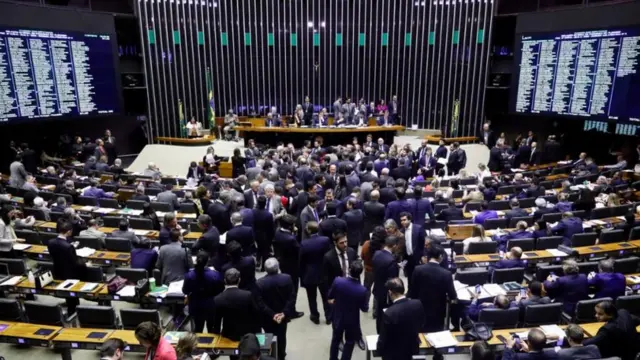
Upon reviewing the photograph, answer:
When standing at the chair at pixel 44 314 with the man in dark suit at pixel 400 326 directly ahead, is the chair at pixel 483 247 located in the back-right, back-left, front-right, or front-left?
front-left

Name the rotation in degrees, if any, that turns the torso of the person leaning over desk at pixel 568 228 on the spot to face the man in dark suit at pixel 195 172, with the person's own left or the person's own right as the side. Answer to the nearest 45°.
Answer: approximately 90° to the person's own left

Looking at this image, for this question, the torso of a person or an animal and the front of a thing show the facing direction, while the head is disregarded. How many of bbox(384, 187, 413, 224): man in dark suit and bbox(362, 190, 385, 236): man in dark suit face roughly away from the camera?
2

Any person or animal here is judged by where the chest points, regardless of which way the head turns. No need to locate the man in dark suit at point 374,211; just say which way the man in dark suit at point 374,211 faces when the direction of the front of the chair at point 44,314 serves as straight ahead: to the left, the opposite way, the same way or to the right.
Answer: the same way

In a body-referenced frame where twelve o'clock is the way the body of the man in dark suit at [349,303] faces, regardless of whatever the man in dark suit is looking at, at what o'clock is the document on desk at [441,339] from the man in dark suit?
The document on desk is roughly at 3 o'clock from the man in dark suit.

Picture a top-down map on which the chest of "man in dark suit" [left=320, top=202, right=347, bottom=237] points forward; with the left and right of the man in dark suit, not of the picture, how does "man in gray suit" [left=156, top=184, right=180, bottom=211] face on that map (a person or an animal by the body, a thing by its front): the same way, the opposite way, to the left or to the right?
the same way

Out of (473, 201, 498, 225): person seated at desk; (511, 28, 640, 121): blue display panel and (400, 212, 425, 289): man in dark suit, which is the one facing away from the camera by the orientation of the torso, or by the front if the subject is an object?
the person seated at desk

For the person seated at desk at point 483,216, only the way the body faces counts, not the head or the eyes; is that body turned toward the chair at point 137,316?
no

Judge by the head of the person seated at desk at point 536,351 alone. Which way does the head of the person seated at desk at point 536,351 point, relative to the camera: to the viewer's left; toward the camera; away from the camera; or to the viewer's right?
away from the camera

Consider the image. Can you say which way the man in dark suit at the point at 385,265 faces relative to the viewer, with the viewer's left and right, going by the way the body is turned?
facing away from the viewer and to the right of the viewer

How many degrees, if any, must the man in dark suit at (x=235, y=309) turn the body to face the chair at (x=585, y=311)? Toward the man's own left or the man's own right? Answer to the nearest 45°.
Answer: approximately 90° to the man's own right

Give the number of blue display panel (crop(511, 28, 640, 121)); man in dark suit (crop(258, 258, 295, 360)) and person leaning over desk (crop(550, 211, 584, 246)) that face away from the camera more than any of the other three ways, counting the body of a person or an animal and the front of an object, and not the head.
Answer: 2

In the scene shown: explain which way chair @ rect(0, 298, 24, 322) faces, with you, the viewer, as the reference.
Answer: facing away from the viewer and to the right of the viewer

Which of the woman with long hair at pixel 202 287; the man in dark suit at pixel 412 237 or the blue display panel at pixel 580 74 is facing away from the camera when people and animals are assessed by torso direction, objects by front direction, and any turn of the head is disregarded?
the woman with long hair

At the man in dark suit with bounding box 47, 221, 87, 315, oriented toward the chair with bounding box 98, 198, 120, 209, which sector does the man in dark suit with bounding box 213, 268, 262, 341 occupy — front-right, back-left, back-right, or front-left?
back-right

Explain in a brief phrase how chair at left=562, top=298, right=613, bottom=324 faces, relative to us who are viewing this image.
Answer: facing away from the viewer and to the left of the viewer

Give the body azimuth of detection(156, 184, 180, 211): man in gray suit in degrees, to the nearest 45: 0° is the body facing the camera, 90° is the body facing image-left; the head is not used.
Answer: approximately 225°

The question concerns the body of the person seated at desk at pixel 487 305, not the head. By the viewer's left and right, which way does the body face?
facing away from the viewer

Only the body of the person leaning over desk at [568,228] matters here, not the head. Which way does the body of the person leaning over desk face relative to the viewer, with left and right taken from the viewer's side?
facing away from the viewer
